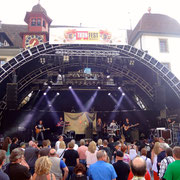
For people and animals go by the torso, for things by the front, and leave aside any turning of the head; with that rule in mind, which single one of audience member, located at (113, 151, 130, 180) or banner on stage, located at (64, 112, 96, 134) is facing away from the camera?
the audience member

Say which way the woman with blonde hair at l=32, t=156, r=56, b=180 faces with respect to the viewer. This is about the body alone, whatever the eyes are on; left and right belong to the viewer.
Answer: facing away from the viewer

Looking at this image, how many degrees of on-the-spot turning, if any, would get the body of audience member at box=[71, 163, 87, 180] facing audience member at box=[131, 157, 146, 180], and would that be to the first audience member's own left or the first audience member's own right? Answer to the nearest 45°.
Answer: approximately 135° to the first audience member's own right

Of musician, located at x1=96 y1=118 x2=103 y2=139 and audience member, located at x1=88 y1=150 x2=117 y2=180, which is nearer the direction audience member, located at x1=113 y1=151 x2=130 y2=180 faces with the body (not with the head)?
the musician

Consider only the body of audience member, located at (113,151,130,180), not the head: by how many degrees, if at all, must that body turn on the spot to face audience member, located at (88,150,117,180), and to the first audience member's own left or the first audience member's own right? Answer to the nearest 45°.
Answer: approximately 135° to the first audience member's own left

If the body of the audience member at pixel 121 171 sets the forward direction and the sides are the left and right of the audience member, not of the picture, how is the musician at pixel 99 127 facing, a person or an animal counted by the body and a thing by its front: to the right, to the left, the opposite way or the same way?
the opposite way

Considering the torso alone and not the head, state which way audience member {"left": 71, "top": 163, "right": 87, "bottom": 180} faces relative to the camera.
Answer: away from the camera

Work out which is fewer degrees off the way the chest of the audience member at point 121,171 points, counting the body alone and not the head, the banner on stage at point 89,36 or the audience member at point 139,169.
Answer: the banner on stage

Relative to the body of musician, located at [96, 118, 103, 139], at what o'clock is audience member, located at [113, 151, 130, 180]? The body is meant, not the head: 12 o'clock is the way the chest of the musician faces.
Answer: The audience member is roughly at 12 o'clock from the musician.

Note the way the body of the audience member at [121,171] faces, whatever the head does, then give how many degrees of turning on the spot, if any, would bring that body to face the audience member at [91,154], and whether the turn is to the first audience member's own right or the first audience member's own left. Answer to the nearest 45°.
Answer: approximately 45° to the first audience member's own left

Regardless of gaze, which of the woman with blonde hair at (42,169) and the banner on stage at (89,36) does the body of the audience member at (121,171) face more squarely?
the banner on stage

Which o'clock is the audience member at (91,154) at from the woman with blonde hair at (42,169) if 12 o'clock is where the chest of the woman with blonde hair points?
The audience member is roughly at 1 o'clock from the woman with blonde hair.

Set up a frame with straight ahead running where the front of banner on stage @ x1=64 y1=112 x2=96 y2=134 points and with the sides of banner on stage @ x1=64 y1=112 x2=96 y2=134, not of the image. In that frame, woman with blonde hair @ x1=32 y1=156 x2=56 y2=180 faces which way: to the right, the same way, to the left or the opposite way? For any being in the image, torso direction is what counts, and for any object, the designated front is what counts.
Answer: the opposite way
